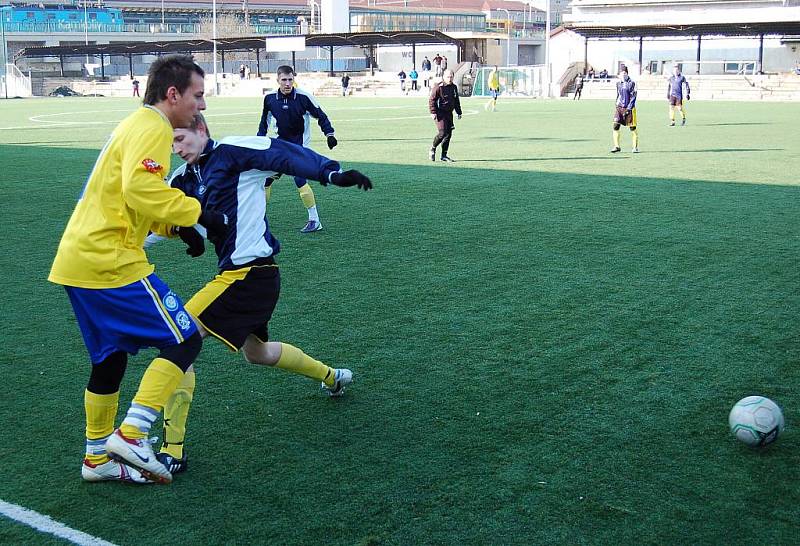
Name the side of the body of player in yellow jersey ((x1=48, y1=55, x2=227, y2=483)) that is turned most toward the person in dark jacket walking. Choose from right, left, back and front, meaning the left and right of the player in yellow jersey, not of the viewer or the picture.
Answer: left

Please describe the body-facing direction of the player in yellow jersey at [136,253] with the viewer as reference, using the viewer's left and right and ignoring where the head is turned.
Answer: facing to the right of the viewer

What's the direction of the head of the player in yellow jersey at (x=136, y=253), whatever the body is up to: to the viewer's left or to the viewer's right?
to the viewer's right

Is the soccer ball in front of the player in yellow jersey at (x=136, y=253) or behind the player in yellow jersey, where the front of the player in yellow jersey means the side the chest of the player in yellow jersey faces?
in front

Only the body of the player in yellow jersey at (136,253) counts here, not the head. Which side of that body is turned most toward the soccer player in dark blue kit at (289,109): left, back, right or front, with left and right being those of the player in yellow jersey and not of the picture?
left
